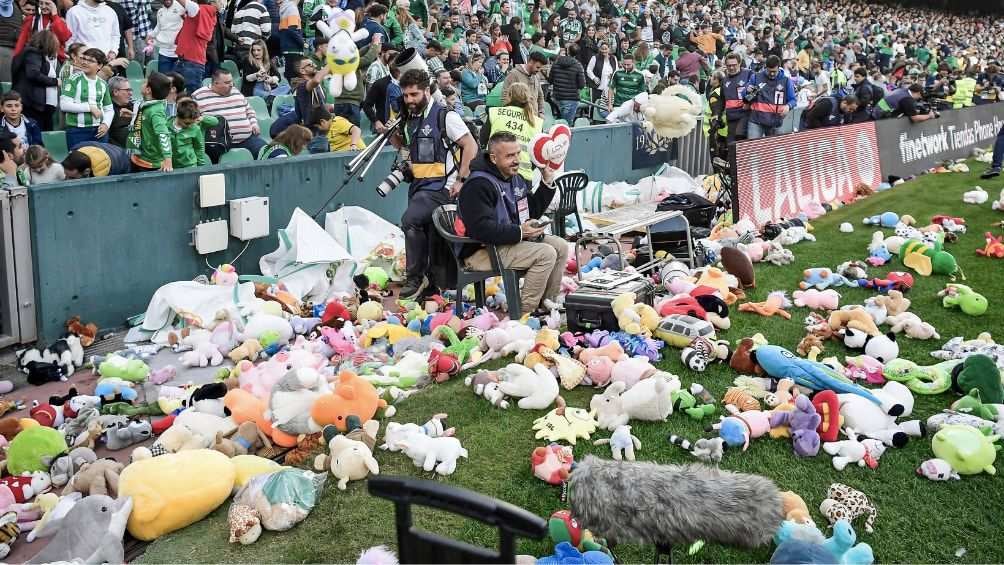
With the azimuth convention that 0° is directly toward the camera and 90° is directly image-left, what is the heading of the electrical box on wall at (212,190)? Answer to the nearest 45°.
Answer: approximately 315°

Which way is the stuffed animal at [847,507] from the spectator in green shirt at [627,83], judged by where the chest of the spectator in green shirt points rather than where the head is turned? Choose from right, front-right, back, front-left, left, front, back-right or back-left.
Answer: front

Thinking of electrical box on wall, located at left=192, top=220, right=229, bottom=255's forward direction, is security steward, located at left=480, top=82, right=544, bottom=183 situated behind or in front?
in front

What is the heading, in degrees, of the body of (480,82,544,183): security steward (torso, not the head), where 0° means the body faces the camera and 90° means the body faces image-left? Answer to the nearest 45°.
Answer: approximately 180°

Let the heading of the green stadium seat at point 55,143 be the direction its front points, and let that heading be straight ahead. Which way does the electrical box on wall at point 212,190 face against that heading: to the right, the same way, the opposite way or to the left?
the same way

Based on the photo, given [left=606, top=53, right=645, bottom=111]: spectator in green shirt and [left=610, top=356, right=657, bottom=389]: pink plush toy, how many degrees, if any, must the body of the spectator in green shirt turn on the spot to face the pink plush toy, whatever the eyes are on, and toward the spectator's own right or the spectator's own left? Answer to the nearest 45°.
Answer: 0° — they already face it

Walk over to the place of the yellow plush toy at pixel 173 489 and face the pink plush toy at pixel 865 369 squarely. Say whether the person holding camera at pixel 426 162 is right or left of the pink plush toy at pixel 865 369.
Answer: left

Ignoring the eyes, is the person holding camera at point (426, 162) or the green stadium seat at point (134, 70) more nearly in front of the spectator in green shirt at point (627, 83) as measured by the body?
the person holding camera

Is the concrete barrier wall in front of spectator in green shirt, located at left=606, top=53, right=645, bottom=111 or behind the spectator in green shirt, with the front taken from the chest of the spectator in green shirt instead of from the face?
in front

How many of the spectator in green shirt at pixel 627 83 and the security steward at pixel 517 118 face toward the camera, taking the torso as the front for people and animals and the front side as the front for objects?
1

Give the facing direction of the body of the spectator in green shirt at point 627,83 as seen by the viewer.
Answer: toward the camera

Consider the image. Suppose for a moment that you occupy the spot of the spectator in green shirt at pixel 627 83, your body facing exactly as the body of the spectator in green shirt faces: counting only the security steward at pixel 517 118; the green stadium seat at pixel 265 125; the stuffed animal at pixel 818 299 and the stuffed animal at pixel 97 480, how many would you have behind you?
0

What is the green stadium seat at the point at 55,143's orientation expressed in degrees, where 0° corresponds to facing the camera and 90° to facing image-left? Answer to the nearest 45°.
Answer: approximately 315°

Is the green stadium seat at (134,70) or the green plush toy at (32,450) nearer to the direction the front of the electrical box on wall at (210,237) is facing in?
the green plush toy

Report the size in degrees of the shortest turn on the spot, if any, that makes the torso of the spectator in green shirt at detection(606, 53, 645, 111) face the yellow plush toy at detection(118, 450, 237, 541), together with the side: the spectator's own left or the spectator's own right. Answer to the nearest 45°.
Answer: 0° — they already face it

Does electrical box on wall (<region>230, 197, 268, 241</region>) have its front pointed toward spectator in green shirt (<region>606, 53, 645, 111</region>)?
no

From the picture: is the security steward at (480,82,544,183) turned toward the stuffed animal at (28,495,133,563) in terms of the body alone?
no

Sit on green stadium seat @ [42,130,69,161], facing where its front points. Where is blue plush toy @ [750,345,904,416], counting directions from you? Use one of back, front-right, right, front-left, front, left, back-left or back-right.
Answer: front

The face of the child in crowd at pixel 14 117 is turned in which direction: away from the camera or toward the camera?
toward the camera

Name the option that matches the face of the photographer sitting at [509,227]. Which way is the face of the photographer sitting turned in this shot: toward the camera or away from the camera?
toward the camera
